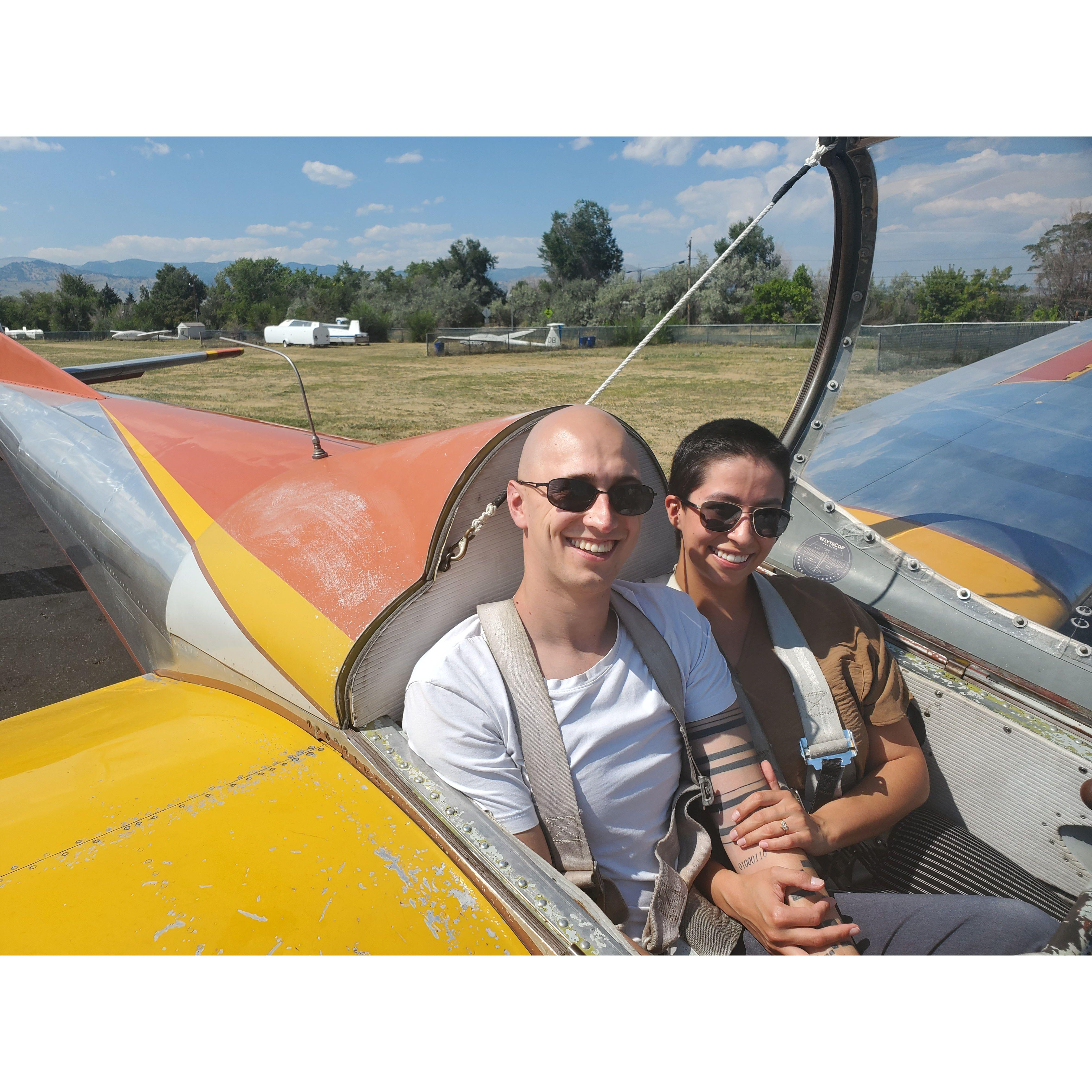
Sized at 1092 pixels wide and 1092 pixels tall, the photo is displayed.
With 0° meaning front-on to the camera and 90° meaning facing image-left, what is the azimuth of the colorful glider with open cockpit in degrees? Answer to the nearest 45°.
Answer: approximately 315°

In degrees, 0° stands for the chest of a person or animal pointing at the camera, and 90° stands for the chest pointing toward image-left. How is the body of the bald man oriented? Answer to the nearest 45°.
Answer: approximately 315°

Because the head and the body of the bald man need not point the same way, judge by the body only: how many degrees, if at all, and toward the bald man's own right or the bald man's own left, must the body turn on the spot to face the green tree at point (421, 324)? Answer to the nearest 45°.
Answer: approximately 135° to the bald man's own left
